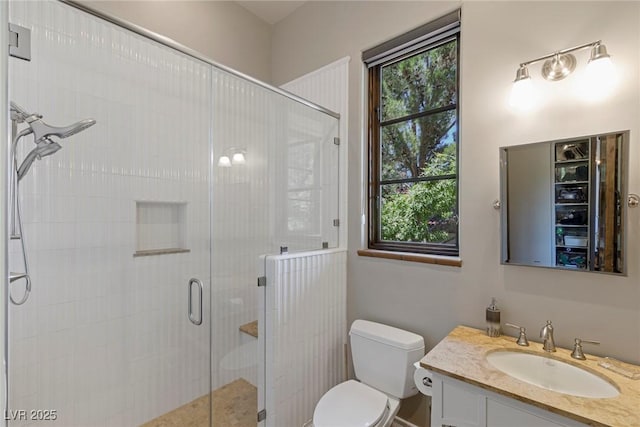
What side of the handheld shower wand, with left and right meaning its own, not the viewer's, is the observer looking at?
right

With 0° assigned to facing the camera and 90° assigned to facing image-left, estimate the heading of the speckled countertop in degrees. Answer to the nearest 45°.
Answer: approximately 45°

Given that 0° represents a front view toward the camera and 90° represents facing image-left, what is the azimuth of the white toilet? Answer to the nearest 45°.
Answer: approximately 45°

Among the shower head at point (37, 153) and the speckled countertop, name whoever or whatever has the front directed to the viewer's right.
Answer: the shower head

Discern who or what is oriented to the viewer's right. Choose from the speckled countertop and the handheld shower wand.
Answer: the handheld shower wand
